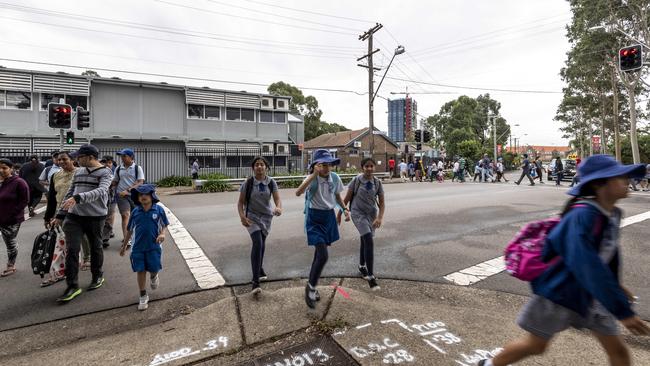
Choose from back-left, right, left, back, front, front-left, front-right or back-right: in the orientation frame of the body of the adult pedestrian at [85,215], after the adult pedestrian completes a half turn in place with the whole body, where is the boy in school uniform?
right

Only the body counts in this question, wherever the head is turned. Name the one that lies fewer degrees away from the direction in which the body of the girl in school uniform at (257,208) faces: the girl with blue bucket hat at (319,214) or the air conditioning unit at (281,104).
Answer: the girl with blue bucket hat

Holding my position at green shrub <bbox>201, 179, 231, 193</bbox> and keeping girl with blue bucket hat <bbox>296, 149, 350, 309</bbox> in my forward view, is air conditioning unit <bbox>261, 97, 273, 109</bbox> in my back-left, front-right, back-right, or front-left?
back-left

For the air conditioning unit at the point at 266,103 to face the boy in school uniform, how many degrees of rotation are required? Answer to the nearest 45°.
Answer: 0° — it already faces them

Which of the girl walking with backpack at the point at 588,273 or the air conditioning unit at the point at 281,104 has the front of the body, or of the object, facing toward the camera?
the air conditioning unit

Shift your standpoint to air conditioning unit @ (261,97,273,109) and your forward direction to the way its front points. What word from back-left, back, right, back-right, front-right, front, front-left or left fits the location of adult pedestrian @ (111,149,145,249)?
front

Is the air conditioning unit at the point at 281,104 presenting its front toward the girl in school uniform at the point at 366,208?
yes

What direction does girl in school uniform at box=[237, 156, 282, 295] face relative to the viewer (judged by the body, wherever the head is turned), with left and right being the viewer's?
facing the viewer

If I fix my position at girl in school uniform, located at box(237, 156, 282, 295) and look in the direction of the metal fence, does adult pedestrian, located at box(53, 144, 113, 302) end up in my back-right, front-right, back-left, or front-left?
front-left

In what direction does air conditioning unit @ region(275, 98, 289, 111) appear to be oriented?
toward the camera

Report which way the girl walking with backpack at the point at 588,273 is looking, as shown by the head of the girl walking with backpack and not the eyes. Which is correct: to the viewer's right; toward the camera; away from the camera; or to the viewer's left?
to the viewer's right

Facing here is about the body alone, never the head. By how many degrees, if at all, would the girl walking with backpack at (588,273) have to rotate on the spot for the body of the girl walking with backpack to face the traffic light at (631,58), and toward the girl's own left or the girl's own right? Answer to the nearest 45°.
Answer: approximately 90° to the girl's own left

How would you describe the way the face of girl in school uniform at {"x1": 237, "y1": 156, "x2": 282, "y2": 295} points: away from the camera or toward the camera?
toward the camera

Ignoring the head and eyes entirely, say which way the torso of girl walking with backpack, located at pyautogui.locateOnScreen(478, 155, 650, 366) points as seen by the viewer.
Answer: to the viewer's right

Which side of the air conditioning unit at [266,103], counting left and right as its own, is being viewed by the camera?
front
